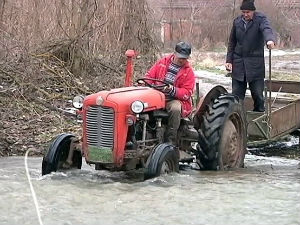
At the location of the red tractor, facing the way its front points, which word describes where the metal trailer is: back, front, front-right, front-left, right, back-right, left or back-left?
back

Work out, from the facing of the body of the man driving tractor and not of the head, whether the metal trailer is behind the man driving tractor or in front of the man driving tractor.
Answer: behind

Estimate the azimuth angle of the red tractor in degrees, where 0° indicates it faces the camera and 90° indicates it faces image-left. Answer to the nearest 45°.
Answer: approximately 45°

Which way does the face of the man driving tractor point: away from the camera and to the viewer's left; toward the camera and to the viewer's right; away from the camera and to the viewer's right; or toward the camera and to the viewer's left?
toward the camera and to the viewer's left
